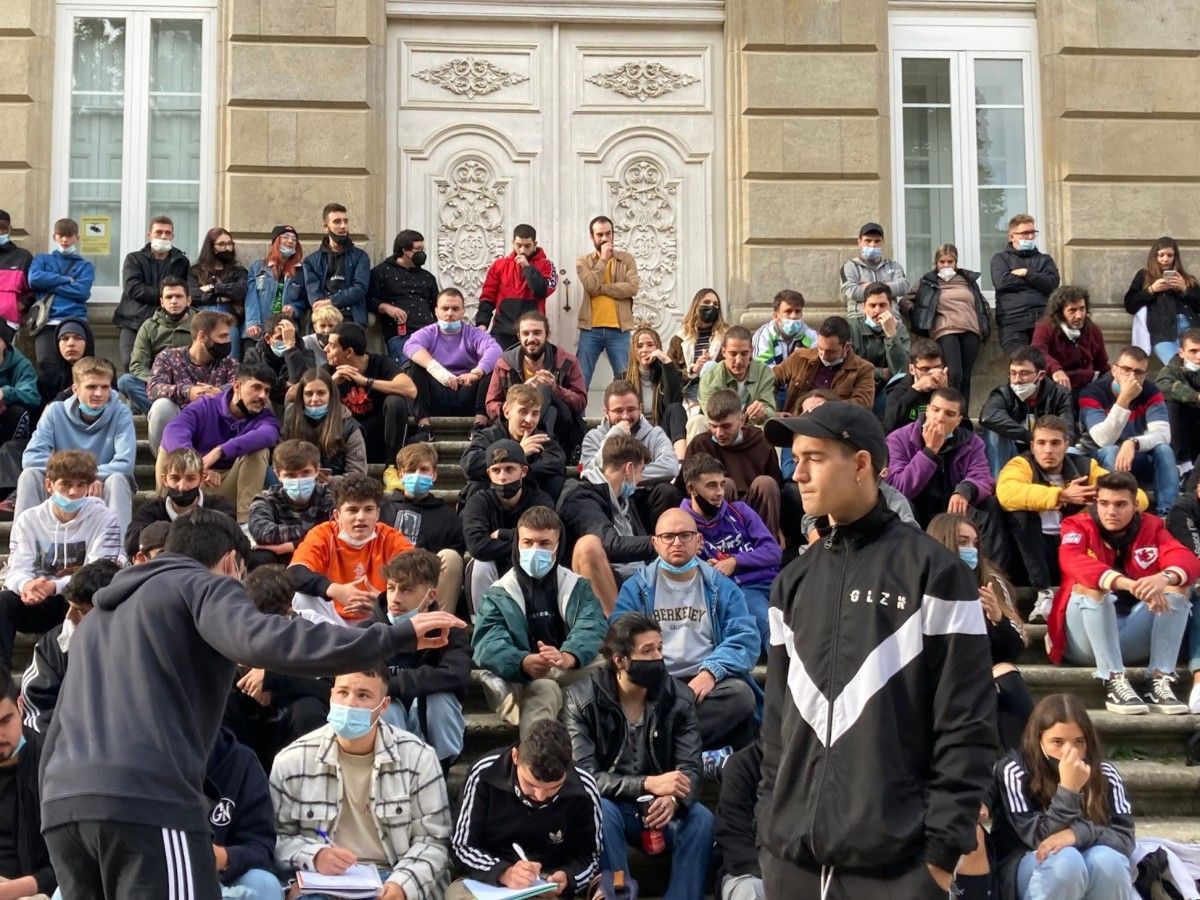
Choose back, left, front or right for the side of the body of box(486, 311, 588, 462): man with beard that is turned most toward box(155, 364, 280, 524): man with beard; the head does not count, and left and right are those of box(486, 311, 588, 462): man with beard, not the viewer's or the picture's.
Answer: right

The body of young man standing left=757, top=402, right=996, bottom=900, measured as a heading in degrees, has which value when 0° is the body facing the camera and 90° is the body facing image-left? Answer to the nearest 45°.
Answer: approximately 45°

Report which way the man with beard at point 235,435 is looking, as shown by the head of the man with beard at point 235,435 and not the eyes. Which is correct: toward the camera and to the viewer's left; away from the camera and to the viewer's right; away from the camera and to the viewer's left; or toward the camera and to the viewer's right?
toward the camera and to the viewer's right

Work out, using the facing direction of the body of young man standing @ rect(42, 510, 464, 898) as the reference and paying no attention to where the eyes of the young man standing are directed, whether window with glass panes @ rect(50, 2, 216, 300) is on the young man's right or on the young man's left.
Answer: on the young man's left

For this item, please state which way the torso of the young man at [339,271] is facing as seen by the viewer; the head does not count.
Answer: toward the camera

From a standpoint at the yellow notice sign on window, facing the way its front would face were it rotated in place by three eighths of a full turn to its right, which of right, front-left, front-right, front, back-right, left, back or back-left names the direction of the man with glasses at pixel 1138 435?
back

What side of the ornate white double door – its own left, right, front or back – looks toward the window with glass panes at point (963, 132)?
left

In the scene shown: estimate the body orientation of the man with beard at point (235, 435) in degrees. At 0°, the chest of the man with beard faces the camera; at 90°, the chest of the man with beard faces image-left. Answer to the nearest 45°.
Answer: approximately 315°

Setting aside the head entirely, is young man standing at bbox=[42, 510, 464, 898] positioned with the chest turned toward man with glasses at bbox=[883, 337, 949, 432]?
yes

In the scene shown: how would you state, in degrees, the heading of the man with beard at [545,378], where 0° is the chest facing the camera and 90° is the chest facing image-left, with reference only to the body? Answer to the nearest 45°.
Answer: approximately 0°

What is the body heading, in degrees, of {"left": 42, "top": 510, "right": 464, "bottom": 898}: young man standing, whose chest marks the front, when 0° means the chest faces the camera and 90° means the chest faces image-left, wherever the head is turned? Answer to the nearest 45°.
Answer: approximately 225°

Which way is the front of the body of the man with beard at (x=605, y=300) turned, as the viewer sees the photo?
toward the camera
